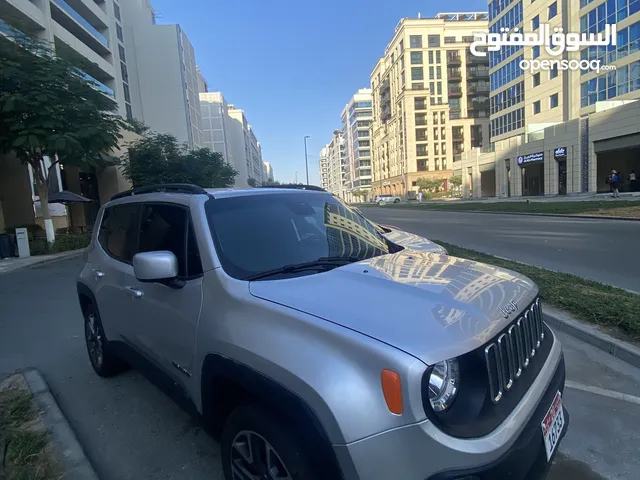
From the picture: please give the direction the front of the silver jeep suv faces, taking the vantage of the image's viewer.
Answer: facing the viewer and to the right of the viewer

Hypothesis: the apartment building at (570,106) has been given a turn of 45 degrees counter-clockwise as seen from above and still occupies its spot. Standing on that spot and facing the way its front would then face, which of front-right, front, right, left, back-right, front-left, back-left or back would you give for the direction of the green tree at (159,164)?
front-right

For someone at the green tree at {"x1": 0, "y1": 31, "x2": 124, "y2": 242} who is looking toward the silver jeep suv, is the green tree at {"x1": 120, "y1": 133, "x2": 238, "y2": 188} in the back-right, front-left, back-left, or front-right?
back-left

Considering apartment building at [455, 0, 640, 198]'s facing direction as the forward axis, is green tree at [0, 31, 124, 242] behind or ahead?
ahead

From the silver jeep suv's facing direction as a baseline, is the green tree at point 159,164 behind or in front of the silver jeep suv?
behind

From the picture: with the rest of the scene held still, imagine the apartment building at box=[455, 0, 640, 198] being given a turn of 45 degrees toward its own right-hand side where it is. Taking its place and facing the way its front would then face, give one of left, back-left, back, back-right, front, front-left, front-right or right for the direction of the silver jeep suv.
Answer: left

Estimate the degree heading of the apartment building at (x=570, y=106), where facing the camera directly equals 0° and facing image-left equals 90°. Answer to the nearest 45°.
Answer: approximately 45°

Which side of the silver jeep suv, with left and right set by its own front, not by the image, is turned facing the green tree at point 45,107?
back
